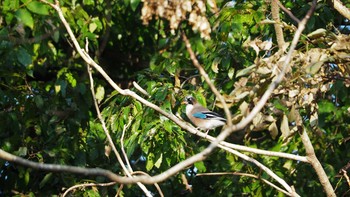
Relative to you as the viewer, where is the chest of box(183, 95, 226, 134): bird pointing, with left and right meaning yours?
facing to the left of the viewer
